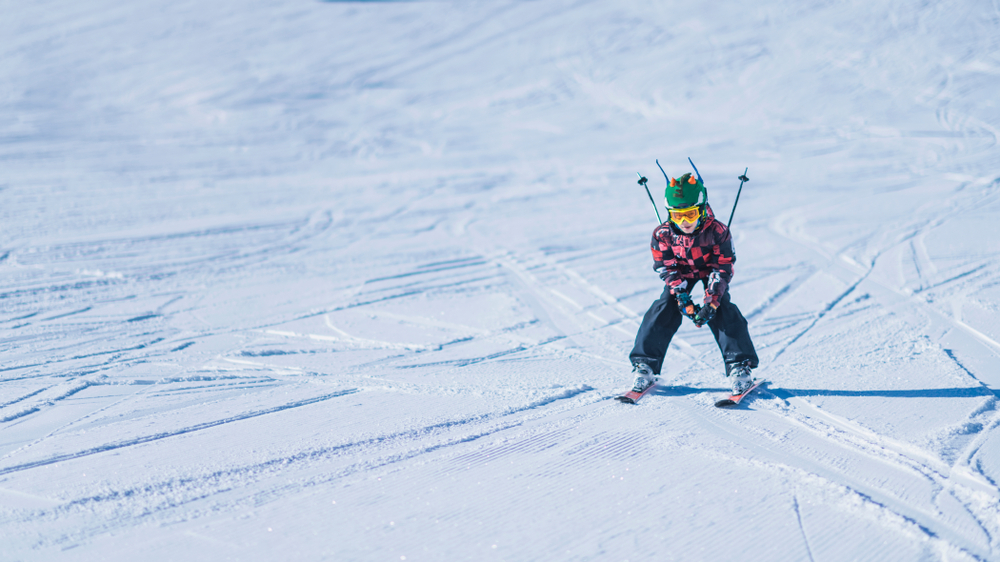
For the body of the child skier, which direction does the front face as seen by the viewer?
toward the camera
